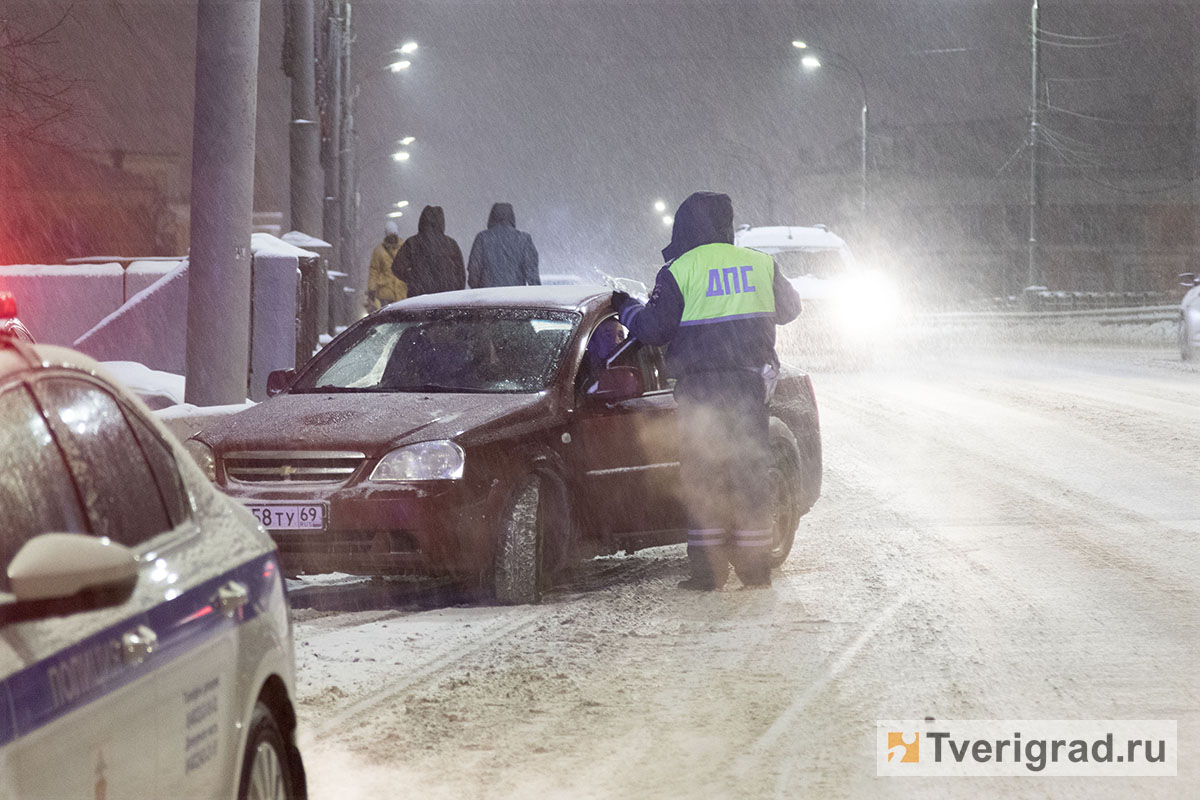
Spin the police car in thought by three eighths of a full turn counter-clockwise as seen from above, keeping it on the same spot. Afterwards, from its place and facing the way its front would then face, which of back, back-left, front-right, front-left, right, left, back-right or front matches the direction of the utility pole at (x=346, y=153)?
left

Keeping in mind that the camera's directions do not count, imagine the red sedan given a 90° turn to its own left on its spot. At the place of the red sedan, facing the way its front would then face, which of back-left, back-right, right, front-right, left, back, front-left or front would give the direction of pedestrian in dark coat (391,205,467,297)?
back-left

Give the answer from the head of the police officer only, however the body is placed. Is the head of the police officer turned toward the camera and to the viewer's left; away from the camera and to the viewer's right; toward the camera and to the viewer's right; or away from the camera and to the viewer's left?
away from the camera and to the viewer's left

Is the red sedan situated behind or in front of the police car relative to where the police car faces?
behind

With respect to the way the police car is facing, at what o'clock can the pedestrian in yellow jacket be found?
The pedestrian in yellow jacket is roughly at 5 o'clock from the police car.

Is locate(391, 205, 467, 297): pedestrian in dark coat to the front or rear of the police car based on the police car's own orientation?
to the rear

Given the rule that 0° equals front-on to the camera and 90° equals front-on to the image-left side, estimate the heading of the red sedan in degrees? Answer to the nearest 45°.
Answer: approximately 45°

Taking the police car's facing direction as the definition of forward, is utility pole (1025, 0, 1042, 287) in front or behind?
behind

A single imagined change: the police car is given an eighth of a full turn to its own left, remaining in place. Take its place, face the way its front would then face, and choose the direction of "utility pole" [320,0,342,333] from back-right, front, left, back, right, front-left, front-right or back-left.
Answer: back

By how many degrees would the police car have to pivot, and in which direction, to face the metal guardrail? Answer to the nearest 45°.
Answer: approximately 180°

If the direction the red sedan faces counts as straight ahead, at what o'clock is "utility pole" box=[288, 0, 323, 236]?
The utility pole is roughly at 4 o'clock from the red sedan.

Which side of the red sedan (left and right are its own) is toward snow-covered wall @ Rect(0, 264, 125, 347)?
right

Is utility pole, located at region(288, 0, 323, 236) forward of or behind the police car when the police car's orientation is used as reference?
behind

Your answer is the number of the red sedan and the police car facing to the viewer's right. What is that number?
0

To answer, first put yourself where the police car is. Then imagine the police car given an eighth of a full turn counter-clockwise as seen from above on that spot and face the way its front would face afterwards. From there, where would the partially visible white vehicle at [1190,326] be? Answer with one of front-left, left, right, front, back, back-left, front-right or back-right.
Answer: back-left

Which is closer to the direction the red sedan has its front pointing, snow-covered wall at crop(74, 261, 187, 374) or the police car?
the police car
